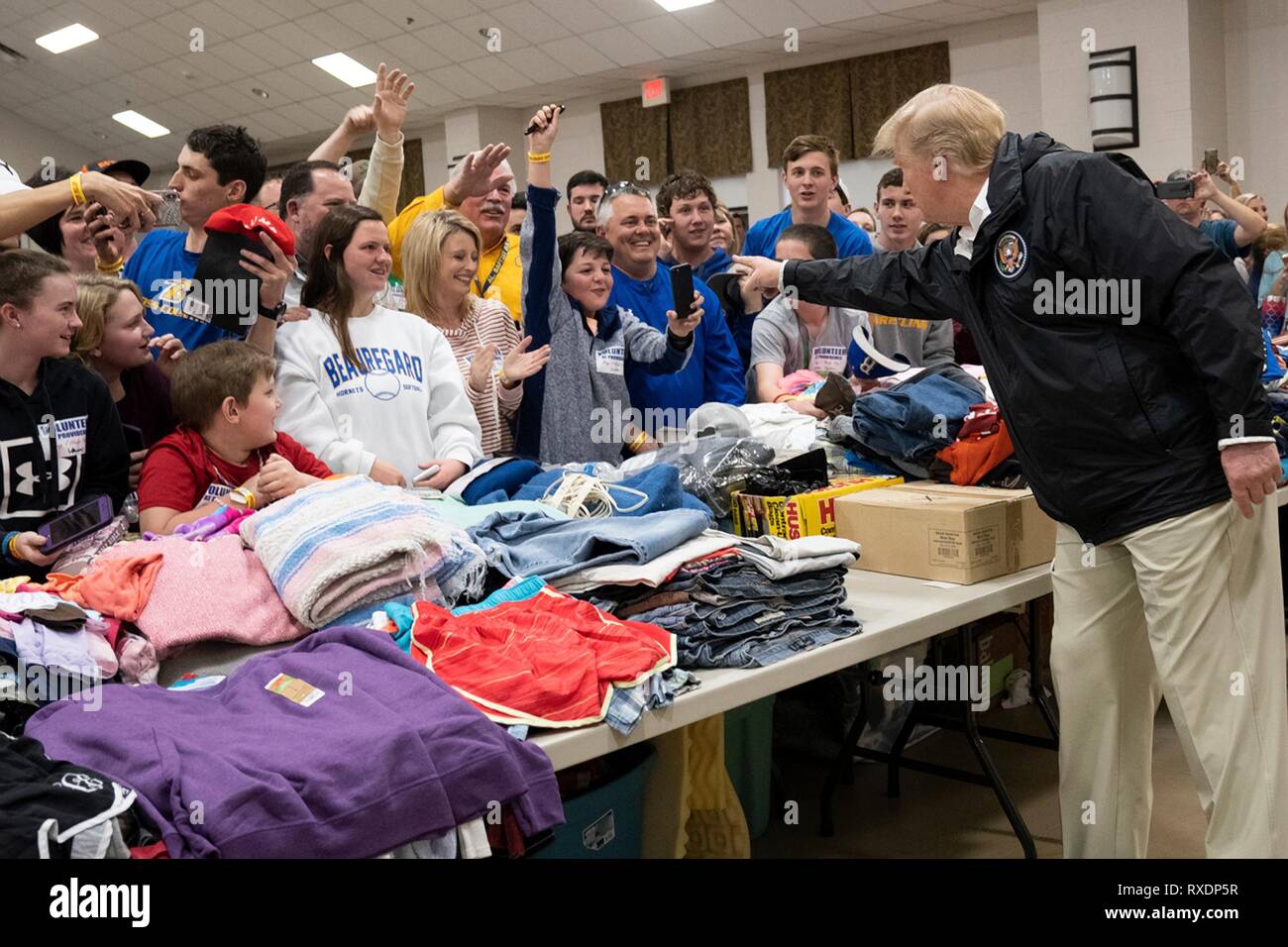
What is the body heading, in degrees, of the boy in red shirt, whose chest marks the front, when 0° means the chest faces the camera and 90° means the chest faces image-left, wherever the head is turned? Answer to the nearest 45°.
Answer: approximately 315°

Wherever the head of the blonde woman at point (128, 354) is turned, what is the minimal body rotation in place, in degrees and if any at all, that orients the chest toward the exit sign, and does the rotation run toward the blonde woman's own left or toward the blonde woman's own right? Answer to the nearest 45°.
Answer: approximately 90° to the blonde woman's own left

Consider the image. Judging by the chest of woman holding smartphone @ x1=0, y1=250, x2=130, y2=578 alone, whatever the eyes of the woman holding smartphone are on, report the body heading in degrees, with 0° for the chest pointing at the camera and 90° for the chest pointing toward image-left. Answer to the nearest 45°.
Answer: approximately 315°

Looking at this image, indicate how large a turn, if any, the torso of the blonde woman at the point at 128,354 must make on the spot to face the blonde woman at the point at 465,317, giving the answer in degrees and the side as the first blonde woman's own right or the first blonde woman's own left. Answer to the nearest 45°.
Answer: approximately 45° to the first blonde woman's own left

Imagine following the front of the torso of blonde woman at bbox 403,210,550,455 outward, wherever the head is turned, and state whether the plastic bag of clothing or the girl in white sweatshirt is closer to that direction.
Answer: the plastic bag of clothing

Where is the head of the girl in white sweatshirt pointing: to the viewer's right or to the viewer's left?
to the viewer's right

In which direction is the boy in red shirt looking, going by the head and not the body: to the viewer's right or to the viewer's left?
to the viewer's right

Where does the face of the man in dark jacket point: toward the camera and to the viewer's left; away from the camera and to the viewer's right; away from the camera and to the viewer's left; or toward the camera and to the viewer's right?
away from the camera and to the viewer's left
